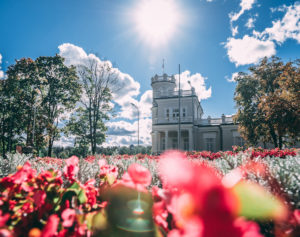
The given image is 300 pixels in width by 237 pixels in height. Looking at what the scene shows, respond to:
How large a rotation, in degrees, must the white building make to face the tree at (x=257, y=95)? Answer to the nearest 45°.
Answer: approximately 45° to its left

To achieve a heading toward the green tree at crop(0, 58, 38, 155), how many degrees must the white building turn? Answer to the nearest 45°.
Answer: approximately 45° to its right

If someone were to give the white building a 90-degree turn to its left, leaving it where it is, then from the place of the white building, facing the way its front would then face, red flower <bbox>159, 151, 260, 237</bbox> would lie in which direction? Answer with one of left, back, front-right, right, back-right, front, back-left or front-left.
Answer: right

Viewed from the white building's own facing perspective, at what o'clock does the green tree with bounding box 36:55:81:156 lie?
The green tree is roughly at 2 o'clock from the white building.

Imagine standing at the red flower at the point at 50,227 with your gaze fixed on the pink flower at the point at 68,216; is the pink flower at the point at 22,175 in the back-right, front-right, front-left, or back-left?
front-left

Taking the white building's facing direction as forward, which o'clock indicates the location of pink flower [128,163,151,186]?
The pink flower is roughly at 12 o'clock from the white building.

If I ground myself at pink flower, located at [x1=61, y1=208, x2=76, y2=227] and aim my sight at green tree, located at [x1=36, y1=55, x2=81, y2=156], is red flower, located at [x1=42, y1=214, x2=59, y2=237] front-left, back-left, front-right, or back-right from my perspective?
back-left

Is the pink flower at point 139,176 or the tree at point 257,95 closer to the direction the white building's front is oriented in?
the pink flower

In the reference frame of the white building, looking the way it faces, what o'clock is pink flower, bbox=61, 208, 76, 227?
The pink flower is roughly at 12 o'clock from the white building.

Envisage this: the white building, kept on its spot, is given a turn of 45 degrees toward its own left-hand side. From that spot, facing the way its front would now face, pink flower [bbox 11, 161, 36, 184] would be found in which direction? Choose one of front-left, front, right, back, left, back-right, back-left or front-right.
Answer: front-right

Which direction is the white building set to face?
toward the camera

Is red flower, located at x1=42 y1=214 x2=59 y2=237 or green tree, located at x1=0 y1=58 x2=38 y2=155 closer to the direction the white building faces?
the red flower

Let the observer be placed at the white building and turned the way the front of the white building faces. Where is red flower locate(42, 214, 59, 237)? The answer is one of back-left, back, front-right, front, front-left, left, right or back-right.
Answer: front
